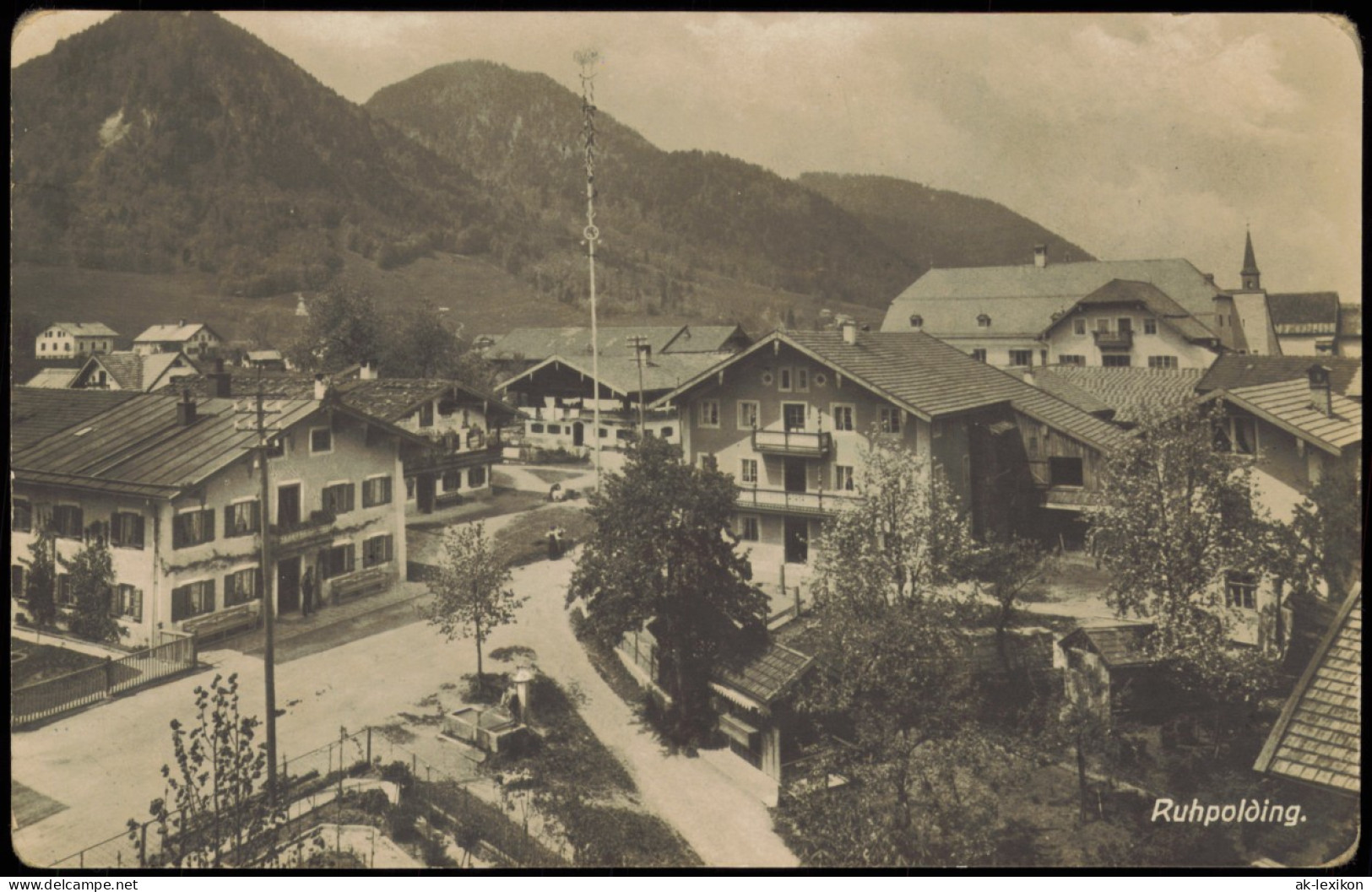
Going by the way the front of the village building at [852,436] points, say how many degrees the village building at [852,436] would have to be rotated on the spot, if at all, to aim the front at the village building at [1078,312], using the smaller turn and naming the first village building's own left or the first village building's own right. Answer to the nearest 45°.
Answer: approximately 180°

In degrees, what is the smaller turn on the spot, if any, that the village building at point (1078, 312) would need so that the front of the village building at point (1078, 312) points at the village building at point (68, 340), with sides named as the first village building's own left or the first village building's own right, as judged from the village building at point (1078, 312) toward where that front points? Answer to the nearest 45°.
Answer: approximately 45° to the first village building's own right

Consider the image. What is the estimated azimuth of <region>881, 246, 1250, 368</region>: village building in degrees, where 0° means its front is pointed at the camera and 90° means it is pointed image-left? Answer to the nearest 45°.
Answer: approximately 0°

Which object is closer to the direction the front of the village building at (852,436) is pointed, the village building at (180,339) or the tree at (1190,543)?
the village building

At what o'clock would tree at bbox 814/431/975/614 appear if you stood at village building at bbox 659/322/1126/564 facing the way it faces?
The tree is roughly at 10 o'clock from the village building.

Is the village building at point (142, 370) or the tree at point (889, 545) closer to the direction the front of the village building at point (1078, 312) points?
the tree

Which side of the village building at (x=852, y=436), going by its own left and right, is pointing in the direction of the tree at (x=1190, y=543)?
left

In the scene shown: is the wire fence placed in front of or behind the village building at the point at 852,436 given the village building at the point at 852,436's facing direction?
in front

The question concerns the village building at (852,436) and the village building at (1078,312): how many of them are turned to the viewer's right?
0

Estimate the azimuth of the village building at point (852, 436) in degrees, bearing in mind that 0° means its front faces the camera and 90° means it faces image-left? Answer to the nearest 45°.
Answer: approximately 45°
